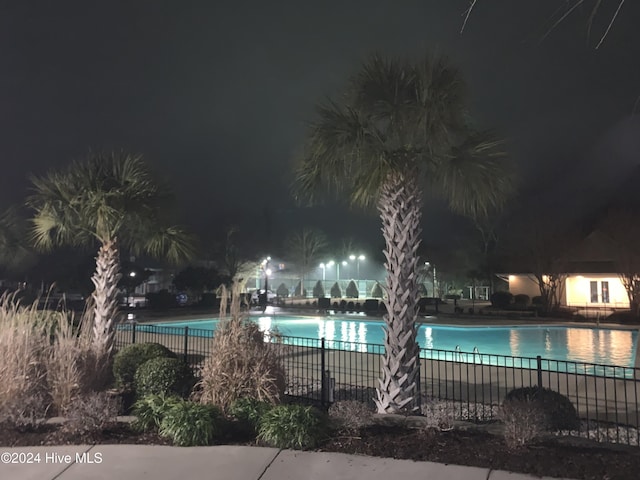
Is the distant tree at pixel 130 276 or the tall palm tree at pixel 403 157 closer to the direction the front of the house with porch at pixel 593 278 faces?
the tall palm tree

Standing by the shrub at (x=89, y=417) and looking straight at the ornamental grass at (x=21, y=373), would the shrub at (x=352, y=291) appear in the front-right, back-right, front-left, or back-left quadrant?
front-right

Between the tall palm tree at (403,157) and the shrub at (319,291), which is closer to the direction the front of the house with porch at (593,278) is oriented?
the tall palm tree

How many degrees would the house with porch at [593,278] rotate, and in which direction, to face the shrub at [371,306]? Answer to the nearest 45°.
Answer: approximately 90° to its right

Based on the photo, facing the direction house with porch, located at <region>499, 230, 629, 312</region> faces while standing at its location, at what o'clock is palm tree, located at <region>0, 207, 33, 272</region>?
The palm tree is roughly at 2 o'clock from the house with porch.

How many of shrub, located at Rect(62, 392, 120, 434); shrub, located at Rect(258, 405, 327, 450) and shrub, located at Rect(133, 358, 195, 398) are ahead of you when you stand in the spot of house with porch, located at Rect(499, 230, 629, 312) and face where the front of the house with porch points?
3

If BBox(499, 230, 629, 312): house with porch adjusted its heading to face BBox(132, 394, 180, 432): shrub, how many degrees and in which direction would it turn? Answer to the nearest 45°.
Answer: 0° — it already faces it

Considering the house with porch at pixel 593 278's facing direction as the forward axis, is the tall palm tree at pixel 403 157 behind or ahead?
ahead

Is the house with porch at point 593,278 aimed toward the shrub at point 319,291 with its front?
no

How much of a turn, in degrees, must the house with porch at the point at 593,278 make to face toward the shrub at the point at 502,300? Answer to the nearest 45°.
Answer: approximately 90° to its right

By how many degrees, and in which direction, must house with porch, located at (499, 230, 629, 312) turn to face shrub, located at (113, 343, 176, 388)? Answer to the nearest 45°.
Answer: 0° — it already faces it

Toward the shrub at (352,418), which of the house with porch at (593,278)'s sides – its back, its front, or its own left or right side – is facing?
front

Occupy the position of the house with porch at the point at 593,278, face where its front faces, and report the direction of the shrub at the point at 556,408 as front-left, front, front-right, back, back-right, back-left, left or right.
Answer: front

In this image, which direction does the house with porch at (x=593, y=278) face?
toward the camera

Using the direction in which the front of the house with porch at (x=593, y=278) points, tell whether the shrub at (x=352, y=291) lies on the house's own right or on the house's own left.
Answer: on the house's own right

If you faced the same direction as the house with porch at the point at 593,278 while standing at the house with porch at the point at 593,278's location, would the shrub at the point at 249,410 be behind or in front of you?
in front

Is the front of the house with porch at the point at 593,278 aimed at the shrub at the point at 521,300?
no

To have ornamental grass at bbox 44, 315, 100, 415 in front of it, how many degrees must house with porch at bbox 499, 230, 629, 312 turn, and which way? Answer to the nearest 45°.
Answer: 0° — it already faces it
